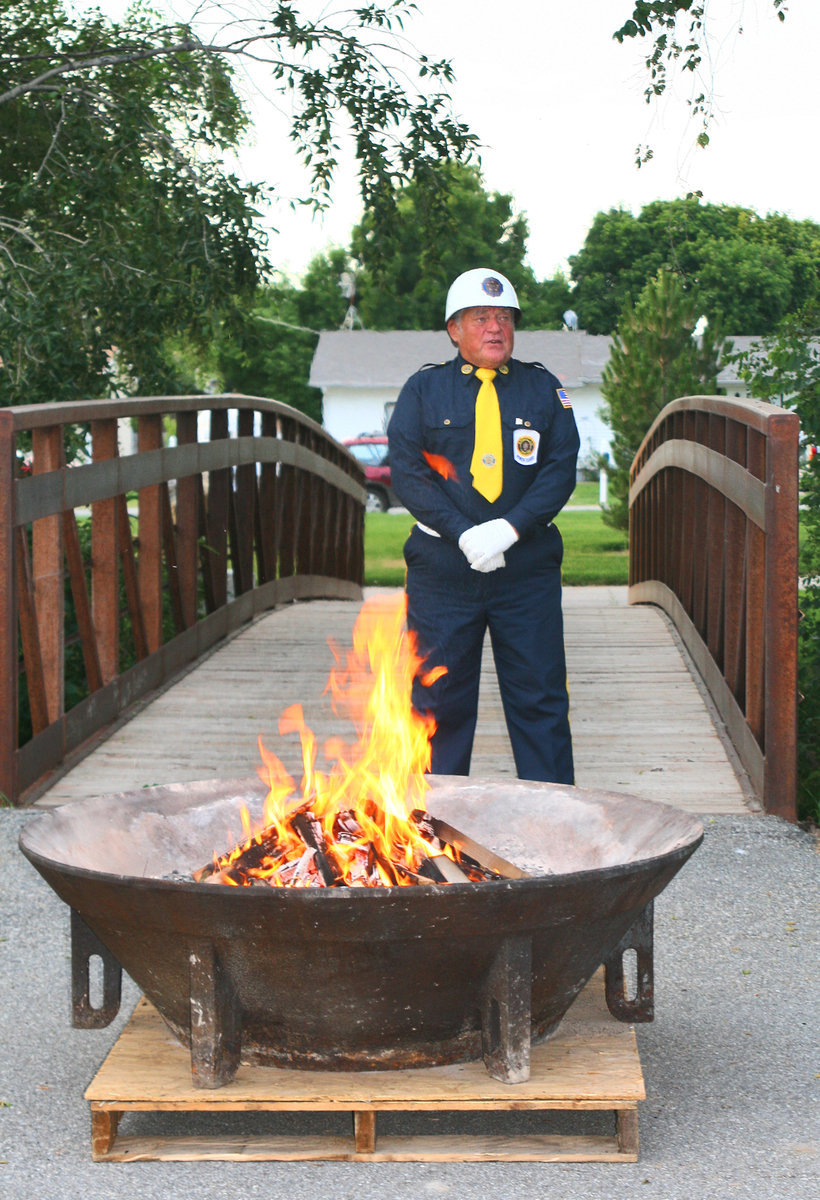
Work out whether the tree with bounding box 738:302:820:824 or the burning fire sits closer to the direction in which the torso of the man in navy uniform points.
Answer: the burning fire

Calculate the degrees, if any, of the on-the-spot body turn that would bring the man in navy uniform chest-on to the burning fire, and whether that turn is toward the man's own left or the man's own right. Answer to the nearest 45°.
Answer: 0° — they already face it

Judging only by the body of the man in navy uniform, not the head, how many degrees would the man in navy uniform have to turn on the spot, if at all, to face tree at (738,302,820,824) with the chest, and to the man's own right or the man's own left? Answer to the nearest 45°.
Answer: approximately 135° to the man's own left

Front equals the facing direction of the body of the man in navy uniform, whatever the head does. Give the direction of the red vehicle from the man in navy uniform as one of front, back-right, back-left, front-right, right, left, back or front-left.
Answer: back

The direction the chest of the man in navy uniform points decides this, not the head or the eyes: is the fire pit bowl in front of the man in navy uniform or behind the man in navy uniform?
in front

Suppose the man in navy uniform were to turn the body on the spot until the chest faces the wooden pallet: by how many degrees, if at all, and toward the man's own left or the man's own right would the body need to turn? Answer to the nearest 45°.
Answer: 0° — they already face it

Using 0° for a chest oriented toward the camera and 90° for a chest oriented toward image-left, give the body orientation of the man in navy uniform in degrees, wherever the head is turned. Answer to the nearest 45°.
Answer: approximately 0°

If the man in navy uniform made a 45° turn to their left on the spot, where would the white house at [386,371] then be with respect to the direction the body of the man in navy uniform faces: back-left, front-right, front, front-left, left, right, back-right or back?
back-left
